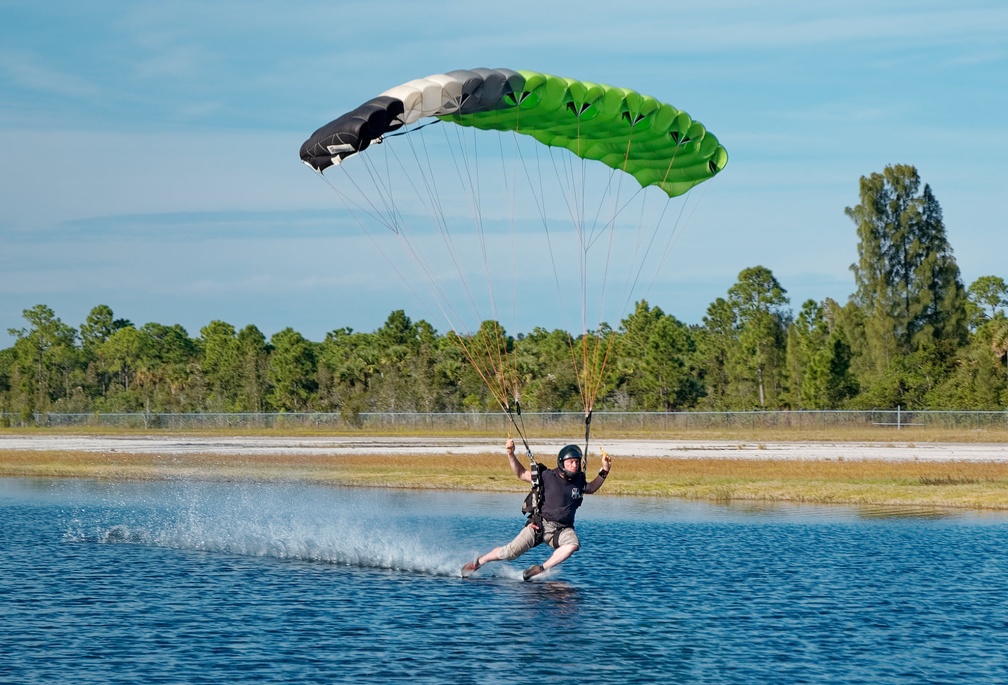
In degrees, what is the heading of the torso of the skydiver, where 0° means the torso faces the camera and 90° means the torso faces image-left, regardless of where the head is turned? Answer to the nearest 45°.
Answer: approximately 315°
